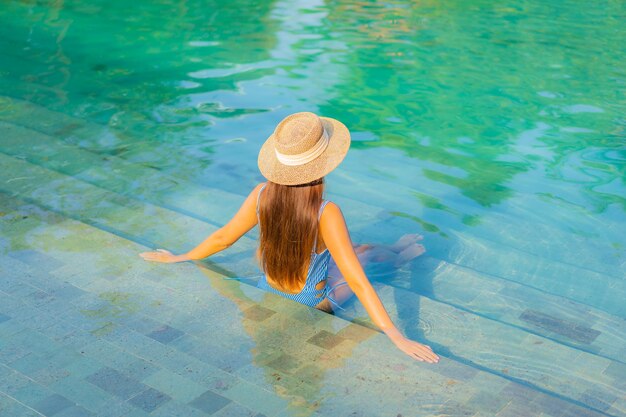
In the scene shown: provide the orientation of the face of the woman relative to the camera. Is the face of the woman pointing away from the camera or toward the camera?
away from the camera

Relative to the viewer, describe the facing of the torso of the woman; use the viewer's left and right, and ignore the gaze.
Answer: facing away from the viewer and to the right of the viewer
